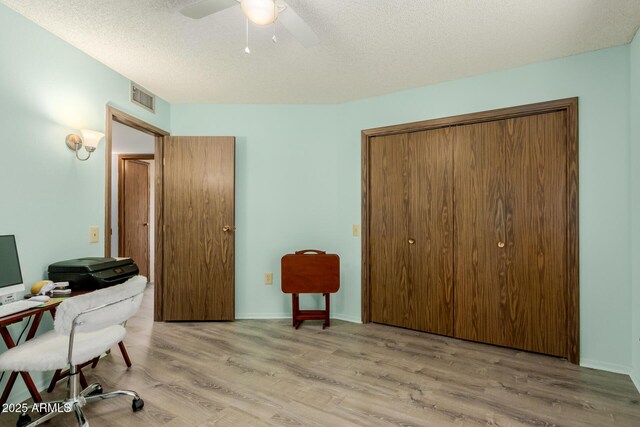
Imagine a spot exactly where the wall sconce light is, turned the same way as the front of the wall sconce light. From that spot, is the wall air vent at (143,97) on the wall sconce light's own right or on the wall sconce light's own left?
on the wall sconce light's own left

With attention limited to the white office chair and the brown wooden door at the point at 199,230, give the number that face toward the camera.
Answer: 1

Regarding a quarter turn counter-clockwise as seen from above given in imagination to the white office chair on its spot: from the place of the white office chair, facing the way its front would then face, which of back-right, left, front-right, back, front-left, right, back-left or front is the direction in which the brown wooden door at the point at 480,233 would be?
back-left

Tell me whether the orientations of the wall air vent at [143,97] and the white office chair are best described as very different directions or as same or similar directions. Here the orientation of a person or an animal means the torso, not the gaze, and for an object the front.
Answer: very different directions

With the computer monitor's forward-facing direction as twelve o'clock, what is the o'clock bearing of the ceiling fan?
The ceiling fan is roughly at 12 o'clock from the computer monitor.

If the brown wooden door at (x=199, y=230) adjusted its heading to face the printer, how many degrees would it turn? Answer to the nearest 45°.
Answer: approximately 45° to its right

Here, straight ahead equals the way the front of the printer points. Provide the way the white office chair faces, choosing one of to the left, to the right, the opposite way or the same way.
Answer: the opposite way

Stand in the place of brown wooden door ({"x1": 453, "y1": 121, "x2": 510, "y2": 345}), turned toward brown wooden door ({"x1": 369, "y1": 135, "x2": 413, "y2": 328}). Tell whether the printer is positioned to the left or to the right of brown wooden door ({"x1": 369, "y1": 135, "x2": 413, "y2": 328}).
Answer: left

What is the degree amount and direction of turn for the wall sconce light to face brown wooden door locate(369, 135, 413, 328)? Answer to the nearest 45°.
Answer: approximately 45° to its left
